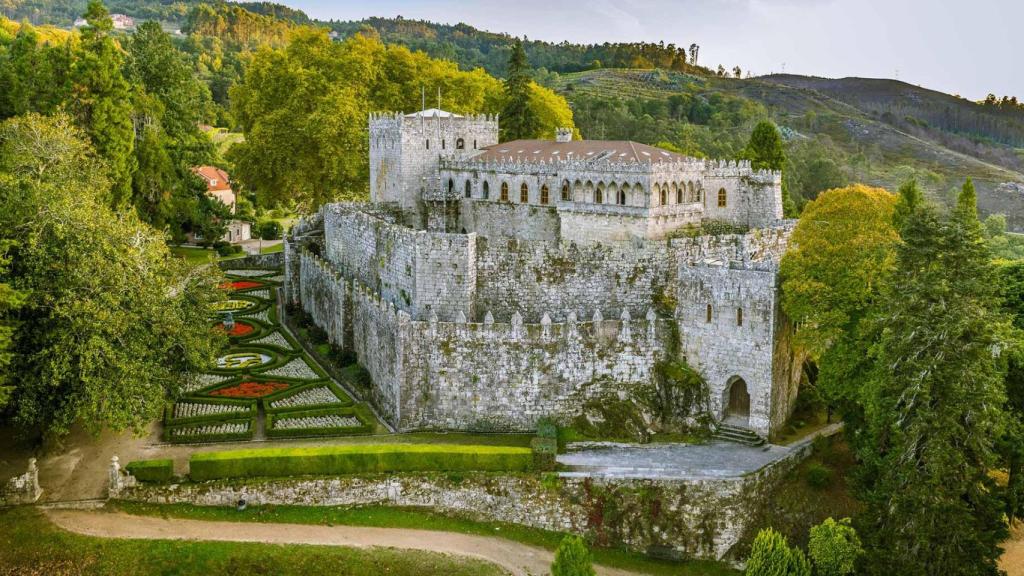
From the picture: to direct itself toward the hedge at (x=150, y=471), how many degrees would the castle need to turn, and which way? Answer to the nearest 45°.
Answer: approximately 45° to its right

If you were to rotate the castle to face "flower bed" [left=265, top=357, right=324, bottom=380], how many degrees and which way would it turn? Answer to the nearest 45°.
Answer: approximately 90° to its right

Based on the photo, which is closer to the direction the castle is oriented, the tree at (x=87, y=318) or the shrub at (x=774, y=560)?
the shrub

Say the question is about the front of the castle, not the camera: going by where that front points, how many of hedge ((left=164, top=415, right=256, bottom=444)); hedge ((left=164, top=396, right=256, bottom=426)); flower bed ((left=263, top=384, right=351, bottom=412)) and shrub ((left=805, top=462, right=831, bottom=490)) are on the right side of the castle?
3

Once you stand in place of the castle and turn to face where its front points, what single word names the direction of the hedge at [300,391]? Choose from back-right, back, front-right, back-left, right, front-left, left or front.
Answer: right

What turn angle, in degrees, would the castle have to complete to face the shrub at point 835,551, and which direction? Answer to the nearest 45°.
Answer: approximately 45° to its left

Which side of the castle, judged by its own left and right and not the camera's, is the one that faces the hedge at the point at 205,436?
right

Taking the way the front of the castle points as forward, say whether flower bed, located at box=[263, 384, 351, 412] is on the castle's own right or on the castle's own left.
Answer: on the castle's own right

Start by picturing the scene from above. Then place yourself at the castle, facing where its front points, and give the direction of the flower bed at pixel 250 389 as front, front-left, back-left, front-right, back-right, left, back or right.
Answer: right

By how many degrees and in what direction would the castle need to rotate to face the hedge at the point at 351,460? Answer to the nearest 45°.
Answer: approximately 45° to its right

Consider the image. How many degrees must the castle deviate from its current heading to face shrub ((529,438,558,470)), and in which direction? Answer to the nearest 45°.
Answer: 0° — it already faces it

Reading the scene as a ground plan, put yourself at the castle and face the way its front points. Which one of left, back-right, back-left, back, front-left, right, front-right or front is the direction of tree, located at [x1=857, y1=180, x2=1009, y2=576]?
front-left

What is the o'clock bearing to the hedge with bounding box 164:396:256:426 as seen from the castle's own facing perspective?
The hedge is roughly at 3 o'clock from the castle.

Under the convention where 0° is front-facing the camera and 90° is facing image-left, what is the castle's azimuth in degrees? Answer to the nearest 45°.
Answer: approximately 0°
